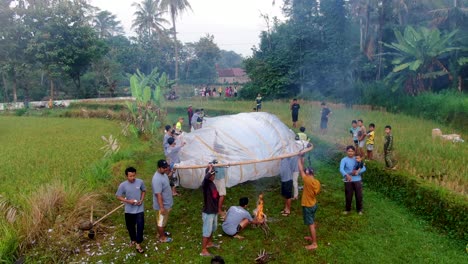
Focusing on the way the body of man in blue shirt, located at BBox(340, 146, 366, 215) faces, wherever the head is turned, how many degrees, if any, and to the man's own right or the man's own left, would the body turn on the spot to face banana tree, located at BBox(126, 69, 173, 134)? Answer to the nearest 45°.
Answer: approximately 135° to the man's own right

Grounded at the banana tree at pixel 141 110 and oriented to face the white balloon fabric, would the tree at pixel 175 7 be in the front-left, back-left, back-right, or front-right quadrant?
back-left

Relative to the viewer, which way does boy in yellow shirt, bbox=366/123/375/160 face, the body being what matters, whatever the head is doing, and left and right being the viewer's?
facing the viewer and to the left of the viewer

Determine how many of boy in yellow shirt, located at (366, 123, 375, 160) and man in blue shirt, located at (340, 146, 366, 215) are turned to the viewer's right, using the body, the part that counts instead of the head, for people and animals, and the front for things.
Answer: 0

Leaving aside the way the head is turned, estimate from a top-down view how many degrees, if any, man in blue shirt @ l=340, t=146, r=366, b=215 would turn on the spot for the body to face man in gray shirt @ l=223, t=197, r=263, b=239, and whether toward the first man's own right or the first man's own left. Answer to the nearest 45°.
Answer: approximately 45° to the first man's own right

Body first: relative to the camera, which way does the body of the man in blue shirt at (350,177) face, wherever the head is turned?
toward the camera
